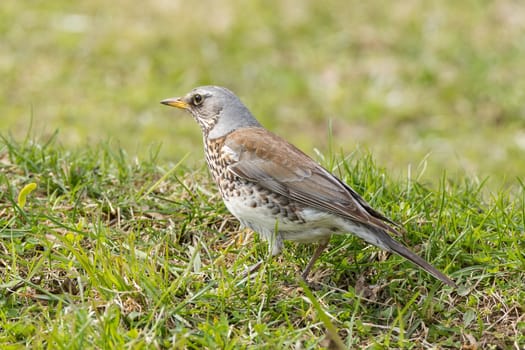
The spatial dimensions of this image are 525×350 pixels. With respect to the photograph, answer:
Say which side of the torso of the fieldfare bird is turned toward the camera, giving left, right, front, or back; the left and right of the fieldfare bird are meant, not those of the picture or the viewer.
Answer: left
